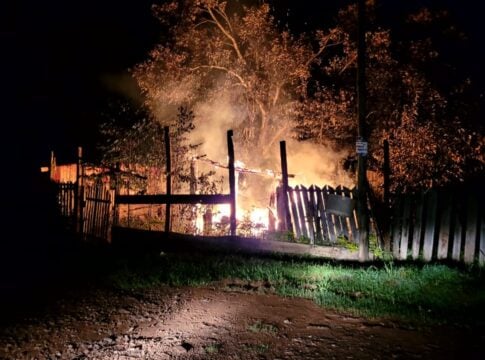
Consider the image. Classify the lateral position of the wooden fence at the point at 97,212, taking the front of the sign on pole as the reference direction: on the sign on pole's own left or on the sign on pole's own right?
on the sign on pole's own right

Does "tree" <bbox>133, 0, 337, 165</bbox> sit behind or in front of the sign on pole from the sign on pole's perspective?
behind

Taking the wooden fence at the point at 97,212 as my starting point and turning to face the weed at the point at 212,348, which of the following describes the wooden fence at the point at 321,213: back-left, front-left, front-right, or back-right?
front-left

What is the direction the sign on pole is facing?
toward the camera

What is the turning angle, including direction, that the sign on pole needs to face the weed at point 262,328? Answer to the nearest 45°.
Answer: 0° — it already faces it

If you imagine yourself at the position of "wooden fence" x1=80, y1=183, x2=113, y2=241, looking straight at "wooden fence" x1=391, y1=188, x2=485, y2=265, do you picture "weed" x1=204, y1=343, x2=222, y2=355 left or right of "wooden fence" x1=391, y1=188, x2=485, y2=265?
right

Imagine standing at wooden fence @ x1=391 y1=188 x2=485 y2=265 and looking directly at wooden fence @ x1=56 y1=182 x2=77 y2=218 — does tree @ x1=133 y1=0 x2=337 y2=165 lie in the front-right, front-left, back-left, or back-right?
front-right

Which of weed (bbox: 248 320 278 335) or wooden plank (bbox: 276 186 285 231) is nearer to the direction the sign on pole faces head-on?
the weed

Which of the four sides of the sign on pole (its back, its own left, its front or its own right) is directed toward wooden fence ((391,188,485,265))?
left

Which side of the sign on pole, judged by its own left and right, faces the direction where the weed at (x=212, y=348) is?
front
